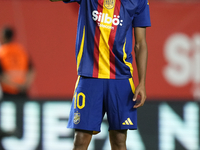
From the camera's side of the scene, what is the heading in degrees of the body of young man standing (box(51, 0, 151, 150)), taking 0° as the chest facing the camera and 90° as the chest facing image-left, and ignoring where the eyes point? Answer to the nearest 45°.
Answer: approximately 0°
